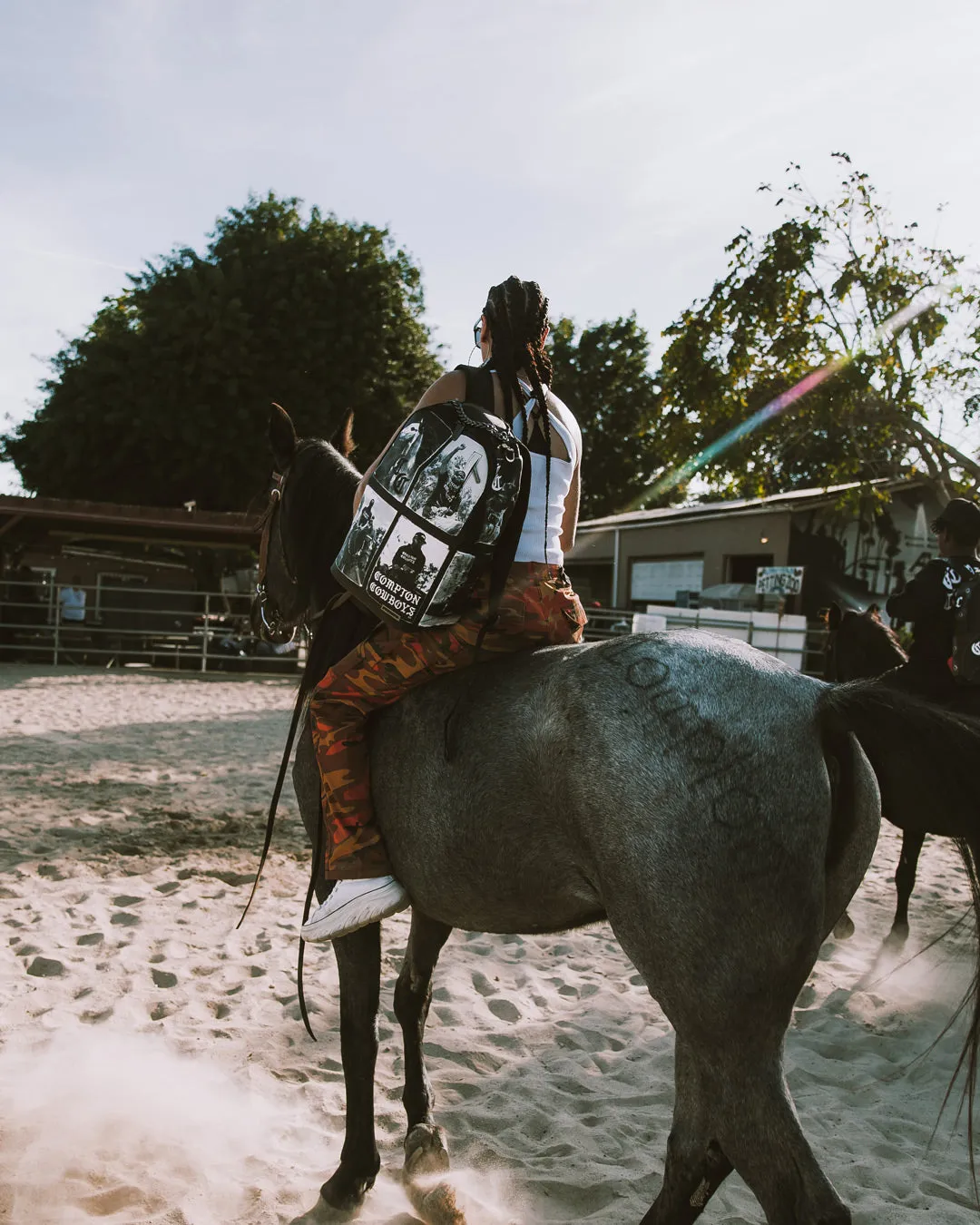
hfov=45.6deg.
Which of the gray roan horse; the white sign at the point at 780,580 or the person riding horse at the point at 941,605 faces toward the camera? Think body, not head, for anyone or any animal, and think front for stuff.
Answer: the white sign

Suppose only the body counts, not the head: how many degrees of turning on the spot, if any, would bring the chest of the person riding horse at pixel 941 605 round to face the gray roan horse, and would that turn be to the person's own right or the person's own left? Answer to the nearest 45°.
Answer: approximately 135° to the person's own left

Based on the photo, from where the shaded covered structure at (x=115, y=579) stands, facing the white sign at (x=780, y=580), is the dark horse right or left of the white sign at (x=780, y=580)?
right

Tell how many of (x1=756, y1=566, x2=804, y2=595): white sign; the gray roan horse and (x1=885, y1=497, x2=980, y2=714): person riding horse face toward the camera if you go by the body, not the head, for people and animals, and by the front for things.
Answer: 1

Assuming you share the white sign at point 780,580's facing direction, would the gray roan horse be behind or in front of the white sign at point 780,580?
in front

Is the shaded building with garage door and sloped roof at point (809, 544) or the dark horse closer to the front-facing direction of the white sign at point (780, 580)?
the dark horse

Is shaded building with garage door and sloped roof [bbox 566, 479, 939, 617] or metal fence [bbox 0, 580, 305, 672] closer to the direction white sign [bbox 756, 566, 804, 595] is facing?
the metal fence

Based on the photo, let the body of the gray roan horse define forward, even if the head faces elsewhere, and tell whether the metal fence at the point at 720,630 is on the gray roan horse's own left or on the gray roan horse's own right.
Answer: on the gray roan horse's own right

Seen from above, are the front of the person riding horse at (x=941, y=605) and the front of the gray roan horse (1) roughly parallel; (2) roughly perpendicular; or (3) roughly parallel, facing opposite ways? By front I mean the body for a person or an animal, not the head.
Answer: roughly parallel

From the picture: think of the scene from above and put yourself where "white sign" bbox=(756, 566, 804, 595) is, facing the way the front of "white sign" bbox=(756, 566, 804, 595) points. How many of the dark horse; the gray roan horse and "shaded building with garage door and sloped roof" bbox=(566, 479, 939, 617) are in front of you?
2

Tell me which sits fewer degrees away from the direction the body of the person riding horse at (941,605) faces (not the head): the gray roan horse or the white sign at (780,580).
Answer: the white sign

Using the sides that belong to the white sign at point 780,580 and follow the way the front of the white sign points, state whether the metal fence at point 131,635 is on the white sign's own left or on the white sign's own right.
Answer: on the white sign's own right

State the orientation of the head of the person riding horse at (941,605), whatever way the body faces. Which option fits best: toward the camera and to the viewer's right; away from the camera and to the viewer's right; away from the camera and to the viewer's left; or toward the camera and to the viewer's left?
away from the camera and to the viewer's left

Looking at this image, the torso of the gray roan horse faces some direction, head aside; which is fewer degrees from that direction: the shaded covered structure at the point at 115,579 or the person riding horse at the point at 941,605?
the shaded covered structure

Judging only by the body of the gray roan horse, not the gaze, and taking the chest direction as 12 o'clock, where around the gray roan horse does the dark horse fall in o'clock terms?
The dark horse is roughly at 2 o'clock from the gray roan horse.

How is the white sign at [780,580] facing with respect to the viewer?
toward the camera

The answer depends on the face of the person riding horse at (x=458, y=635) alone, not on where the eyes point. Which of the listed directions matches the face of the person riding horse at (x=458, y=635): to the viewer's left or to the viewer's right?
to the viewer's left

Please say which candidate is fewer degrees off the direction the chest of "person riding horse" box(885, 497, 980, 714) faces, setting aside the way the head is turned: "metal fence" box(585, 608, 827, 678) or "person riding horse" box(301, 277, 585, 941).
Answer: the metal fence

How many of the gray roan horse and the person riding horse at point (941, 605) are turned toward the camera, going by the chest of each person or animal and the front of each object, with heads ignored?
0
